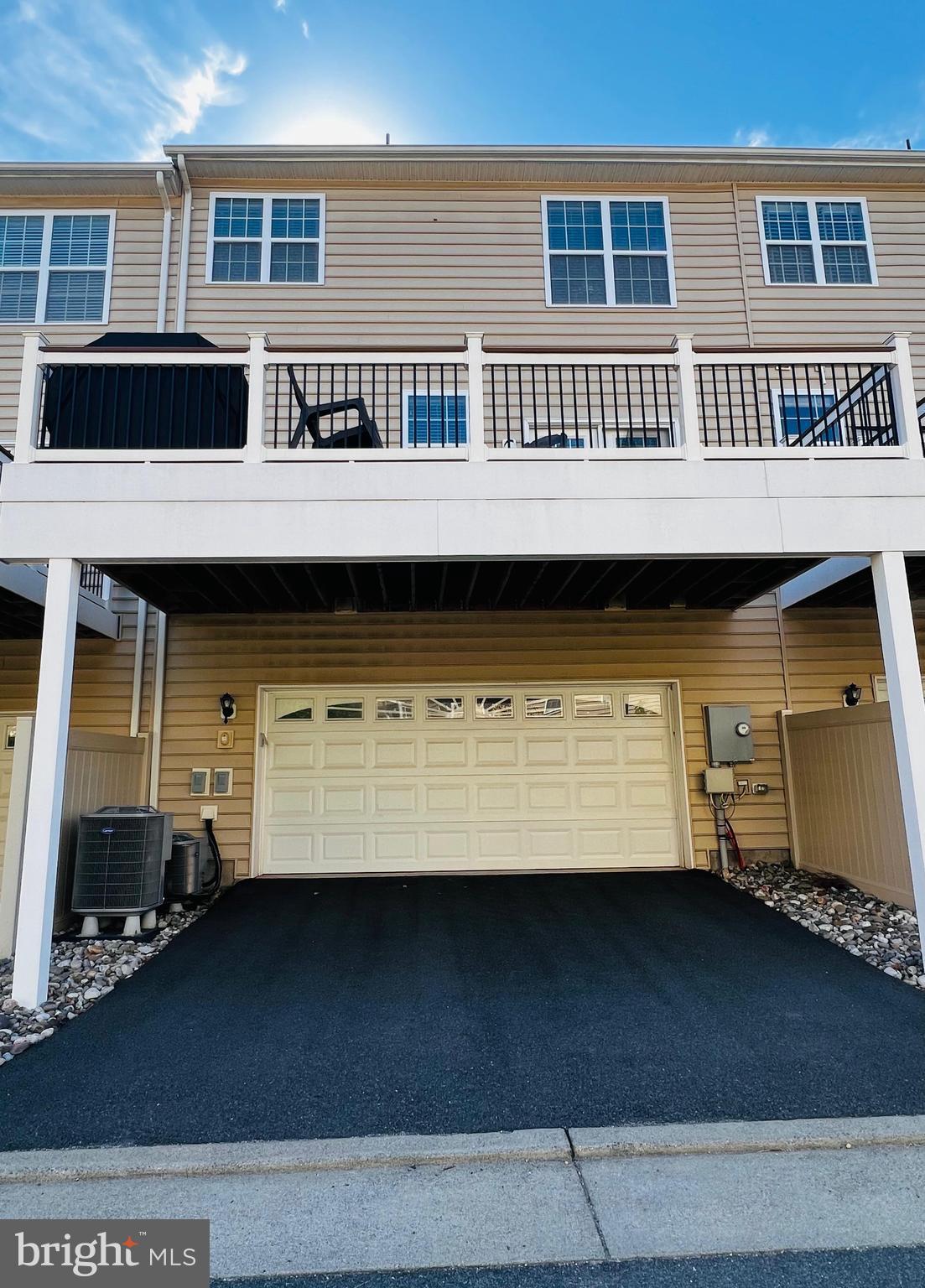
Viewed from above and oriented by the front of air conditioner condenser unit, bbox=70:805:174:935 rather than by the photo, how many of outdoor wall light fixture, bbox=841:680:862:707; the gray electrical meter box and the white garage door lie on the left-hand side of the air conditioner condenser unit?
3

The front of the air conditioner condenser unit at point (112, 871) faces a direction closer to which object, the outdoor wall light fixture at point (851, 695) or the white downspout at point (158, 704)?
the outdoor wall light fixture

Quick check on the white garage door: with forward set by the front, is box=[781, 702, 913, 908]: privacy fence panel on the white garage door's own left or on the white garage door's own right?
on the white garage door's own left

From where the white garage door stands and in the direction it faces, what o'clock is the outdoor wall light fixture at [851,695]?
The outdoor wall light fixture is roughly at 9 o'clock from the white garage door.

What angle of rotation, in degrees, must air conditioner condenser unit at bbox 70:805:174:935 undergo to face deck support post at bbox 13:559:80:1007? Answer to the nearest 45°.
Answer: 0° — it already faces it

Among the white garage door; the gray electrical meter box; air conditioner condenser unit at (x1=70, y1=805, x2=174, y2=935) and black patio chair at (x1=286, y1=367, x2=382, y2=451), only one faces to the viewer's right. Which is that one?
the black patio chair

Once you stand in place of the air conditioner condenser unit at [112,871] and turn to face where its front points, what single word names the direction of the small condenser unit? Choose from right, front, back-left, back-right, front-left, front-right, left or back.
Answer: back-left

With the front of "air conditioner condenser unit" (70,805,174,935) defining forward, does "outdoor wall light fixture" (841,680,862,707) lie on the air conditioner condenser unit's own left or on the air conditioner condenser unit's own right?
on the air conditioner condenser unit's own left

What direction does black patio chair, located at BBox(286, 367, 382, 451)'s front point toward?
to the viewer's right
